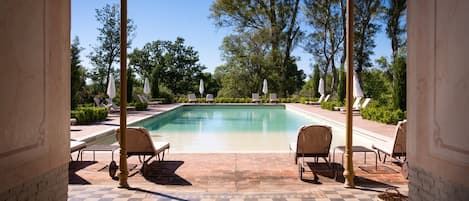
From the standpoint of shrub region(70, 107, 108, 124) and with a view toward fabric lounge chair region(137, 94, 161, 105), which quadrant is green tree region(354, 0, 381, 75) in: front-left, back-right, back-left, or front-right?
front-right

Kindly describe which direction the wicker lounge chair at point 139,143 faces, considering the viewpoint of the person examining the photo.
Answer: facing away from the viewer and to the right of the viewer

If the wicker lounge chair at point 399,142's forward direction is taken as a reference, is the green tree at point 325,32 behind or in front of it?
in front

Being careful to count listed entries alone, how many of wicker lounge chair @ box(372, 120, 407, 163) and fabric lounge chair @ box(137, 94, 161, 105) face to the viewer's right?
1

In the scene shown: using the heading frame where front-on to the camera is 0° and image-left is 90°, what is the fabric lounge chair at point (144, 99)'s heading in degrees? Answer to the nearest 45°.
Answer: approximately 270°

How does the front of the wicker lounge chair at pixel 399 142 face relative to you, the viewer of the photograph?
facing away from the viewer and to the left of the viewer

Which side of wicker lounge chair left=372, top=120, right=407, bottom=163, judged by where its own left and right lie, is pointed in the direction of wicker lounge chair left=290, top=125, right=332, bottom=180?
left

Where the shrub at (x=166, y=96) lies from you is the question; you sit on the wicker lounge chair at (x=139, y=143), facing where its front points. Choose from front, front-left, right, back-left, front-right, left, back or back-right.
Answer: front-left

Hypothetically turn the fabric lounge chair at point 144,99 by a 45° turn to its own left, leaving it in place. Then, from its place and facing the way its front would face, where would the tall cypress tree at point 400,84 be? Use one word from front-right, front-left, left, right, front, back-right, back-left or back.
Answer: right

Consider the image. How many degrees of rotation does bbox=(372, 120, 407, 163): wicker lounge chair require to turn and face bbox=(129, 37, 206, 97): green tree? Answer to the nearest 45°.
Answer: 0° — it already faces it

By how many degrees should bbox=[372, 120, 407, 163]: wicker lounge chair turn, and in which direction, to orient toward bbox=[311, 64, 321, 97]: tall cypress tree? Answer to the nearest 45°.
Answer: approximately 45° to its right

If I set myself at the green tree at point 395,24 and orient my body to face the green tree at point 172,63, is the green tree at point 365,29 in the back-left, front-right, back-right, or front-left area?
front-right

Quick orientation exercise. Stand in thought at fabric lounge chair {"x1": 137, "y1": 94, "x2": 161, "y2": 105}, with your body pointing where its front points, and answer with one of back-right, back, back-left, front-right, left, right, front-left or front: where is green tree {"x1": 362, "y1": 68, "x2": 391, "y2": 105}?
front

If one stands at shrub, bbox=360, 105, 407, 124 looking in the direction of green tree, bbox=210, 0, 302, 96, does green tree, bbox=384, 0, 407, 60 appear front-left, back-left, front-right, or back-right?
front-right
